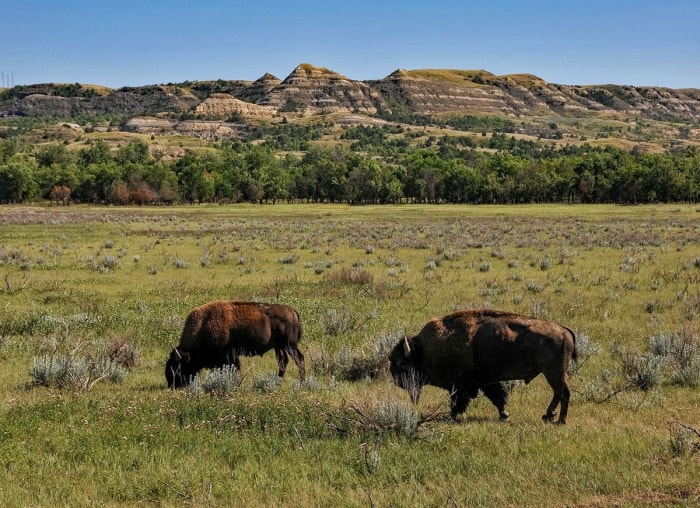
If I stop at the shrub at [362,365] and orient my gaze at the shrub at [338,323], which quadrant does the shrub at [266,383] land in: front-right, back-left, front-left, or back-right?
back-left

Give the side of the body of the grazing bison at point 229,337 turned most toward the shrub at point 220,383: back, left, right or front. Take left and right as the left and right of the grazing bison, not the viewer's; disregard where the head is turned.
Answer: left

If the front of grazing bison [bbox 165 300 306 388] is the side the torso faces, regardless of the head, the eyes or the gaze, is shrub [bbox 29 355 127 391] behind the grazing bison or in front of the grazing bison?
in front

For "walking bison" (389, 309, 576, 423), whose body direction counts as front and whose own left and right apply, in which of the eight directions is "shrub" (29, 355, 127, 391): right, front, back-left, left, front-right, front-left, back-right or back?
front

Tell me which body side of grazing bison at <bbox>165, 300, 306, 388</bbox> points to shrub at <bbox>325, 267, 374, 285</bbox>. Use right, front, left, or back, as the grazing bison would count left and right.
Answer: right

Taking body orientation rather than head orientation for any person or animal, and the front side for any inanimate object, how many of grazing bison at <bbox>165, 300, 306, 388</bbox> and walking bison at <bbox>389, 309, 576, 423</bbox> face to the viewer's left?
2

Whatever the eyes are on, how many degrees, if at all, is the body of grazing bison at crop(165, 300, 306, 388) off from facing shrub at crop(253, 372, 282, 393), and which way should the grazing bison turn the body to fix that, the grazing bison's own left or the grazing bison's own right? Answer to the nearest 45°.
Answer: approximately 135° to the grazing bison's own left

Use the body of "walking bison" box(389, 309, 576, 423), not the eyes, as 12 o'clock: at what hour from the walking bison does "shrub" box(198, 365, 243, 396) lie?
The shrub is roughly at 12 o'clock from the walking bison.

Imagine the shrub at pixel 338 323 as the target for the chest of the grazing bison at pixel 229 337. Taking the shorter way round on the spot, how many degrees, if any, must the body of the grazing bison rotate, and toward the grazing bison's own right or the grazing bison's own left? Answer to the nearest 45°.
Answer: approximately 135° to the grazing bison's own right

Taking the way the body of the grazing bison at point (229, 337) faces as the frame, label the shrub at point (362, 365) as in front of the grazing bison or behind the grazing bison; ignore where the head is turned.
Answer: behind

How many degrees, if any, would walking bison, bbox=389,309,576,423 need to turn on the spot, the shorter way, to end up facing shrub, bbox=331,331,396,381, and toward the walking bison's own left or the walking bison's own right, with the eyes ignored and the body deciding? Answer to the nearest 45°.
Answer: approximately 45° to the walking bison's own right

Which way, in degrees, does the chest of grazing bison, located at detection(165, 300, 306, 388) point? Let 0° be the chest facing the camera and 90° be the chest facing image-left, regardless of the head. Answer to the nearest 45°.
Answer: approximately 90°

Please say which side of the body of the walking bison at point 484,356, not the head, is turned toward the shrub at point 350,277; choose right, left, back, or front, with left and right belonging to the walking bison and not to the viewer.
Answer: right

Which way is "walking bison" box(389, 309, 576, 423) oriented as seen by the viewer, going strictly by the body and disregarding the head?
to the viewer's left
